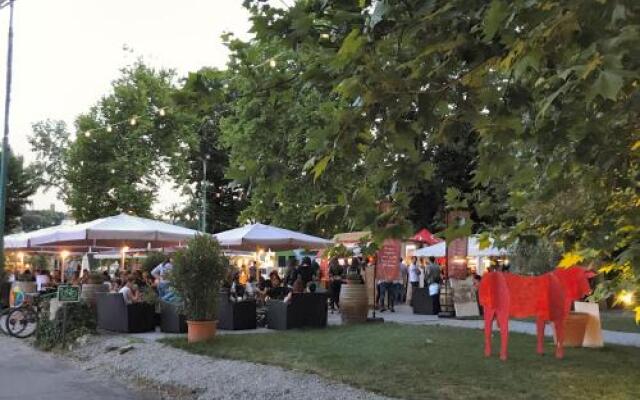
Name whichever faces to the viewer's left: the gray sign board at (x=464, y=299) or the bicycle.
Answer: the bicycle

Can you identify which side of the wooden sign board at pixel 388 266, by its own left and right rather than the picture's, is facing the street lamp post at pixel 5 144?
right

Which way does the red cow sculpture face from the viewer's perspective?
to the viewer's right

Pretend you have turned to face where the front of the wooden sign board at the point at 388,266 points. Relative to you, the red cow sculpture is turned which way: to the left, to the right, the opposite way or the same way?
to the left

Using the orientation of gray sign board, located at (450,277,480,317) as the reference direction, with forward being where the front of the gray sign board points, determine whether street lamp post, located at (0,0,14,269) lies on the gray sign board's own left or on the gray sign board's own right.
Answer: on the gray sign board's own right

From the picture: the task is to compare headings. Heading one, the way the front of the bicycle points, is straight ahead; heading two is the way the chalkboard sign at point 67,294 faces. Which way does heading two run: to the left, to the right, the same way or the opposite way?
to the left
